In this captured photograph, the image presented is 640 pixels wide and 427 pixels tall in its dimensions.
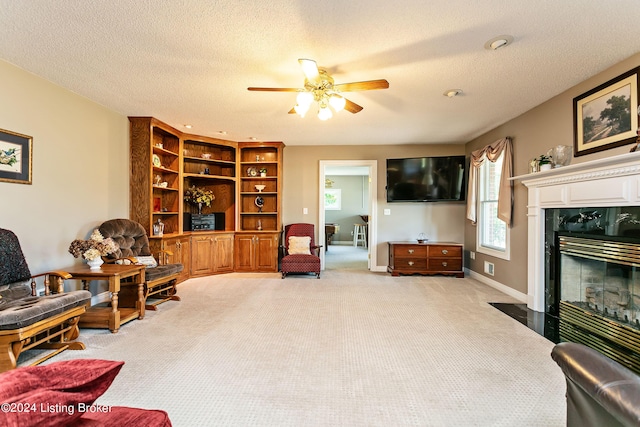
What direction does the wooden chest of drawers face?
toward the camera

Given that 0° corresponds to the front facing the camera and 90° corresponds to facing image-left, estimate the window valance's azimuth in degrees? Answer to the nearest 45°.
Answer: approximately 45°

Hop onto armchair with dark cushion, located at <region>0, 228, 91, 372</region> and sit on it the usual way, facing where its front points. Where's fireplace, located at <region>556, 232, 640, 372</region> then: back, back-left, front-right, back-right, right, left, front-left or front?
front

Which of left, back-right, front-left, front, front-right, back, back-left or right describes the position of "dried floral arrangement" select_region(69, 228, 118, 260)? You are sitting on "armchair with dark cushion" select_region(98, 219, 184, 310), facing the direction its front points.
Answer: right

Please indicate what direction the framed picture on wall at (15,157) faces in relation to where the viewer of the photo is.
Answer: facing the viewer and to the right of the viewer

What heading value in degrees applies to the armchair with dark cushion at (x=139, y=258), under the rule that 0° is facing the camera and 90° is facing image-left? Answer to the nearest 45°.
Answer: approximately 315°

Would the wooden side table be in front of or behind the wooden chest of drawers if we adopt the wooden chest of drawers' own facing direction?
in front

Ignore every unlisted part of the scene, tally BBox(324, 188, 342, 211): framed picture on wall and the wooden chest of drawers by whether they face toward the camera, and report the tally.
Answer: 2

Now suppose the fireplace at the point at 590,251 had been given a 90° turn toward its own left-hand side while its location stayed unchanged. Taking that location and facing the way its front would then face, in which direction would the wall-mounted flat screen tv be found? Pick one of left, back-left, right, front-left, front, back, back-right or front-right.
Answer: back

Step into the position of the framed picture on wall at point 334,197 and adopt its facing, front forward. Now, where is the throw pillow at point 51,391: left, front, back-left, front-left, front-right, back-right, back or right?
front

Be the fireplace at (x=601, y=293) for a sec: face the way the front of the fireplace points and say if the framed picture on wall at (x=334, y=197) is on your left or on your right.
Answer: on your right

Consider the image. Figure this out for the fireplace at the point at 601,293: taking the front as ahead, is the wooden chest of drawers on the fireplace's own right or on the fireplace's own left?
on the fireplace's own right

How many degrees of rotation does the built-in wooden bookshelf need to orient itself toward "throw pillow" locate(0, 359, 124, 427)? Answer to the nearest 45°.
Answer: approximately 45° to its right

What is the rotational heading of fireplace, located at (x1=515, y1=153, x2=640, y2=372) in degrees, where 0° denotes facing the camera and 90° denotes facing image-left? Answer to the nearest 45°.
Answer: approximately 45°

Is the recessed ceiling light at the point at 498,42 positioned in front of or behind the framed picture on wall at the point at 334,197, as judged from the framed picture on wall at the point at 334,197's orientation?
in front

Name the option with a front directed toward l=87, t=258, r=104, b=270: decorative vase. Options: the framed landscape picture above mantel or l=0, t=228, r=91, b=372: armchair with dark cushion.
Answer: the framed landscape picture above mantel

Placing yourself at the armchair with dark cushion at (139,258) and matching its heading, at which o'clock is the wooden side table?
The wooden side table is roughly at 2 o'clock from the armchair with dark cushion.

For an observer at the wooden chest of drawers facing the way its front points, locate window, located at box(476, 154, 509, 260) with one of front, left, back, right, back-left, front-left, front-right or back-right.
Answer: left
